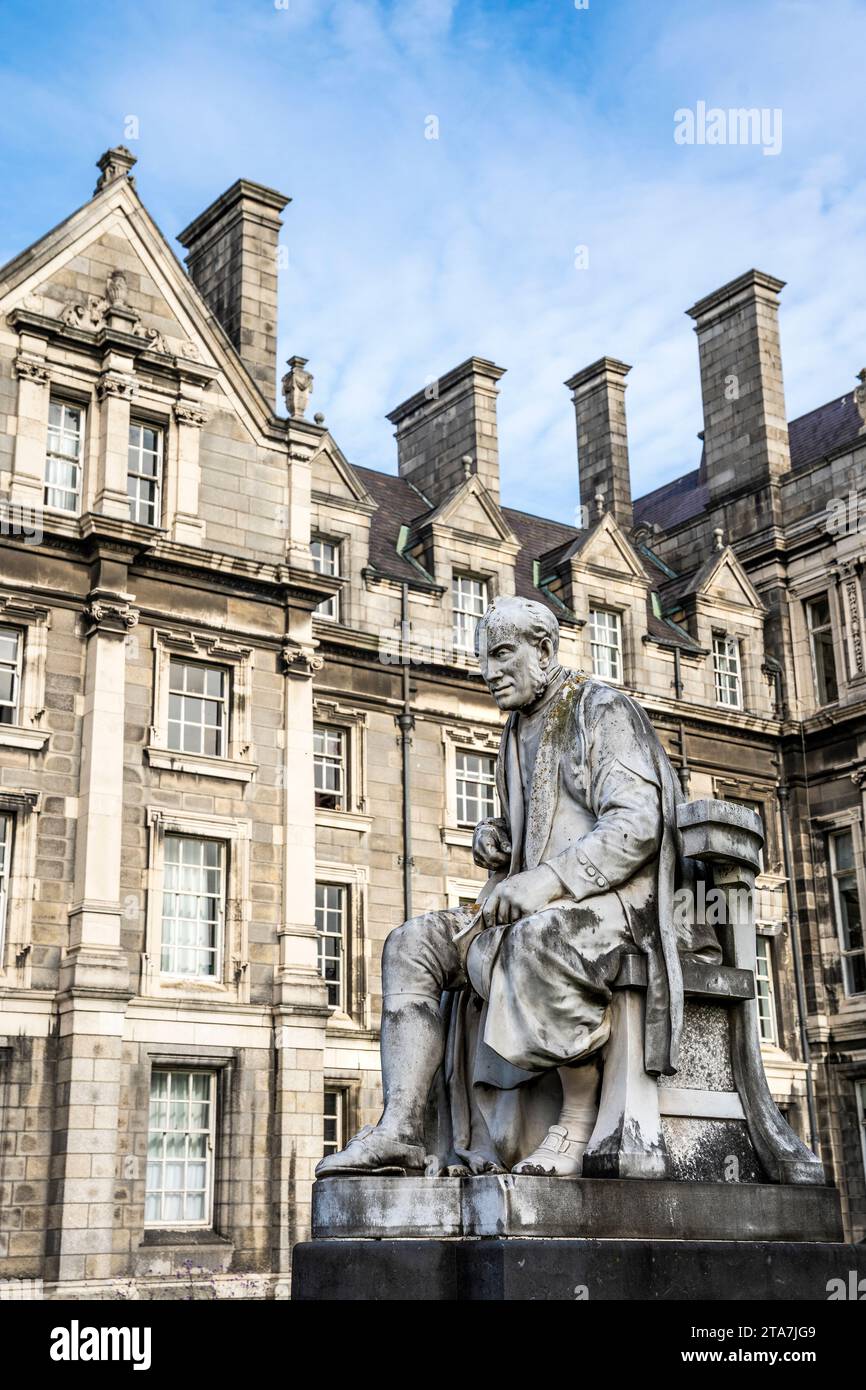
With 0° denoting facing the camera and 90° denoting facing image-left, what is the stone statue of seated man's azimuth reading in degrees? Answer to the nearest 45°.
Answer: approximately 45°

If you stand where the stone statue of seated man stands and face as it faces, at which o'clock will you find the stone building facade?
The stone building facade is roughly at 4 o'clock from the stone statue of seated man.
